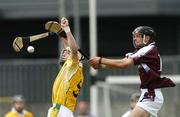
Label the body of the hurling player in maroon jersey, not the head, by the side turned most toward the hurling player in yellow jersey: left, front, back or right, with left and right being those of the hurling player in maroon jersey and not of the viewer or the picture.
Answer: front

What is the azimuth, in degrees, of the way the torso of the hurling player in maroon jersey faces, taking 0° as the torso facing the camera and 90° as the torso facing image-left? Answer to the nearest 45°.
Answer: approximately 90°
